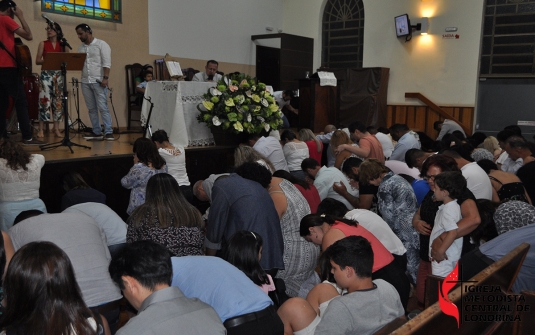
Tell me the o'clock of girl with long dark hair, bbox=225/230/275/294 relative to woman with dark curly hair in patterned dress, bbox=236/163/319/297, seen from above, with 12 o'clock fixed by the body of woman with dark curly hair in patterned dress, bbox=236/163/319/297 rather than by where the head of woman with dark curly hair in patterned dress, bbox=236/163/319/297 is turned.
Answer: girl with long dark hair, bbox=225/230/275/294 is roughly at 8 o'clock from woman with dark curly hair in patterned dress, bbox=236/163/319/297.

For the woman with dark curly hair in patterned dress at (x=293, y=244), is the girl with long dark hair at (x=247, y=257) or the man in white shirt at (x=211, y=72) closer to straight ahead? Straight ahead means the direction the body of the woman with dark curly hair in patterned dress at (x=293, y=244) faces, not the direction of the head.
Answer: the man in white shirt

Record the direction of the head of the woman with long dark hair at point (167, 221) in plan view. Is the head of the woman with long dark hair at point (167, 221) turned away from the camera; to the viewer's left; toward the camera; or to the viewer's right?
away from the camera

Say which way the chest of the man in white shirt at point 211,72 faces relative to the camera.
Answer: toward the camera

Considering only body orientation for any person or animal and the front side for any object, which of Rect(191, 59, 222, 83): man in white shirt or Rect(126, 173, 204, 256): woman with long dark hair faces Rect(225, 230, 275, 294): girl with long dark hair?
the man in white shirt

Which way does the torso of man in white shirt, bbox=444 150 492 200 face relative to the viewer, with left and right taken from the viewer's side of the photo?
facing away from the viewer and to the left of the viewer

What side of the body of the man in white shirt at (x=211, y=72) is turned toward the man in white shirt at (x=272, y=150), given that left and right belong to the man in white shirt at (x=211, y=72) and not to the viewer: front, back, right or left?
front

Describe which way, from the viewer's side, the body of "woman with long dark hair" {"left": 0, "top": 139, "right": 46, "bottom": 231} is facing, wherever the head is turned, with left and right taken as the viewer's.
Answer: facing away from the viewer

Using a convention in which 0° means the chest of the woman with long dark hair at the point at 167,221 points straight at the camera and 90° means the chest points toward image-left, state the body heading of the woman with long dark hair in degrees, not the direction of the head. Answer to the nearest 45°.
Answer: approximately 180°

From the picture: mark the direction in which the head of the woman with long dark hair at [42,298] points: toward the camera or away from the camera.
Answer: away from the camera

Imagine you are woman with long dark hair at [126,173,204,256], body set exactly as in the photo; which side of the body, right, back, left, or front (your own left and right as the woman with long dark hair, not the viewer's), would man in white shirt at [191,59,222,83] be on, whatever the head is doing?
front

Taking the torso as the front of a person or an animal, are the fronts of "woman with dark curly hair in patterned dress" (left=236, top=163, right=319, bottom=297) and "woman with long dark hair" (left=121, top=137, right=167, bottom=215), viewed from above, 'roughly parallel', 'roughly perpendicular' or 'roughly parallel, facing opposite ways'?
roughly parallel

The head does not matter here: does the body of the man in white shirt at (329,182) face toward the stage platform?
yes

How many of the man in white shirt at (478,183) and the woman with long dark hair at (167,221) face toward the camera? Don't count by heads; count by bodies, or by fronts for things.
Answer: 0

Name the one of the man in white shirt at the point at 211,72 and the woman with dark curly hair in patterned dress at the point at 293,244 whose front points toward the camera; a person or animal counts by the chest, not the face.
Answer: the man in white shirt
